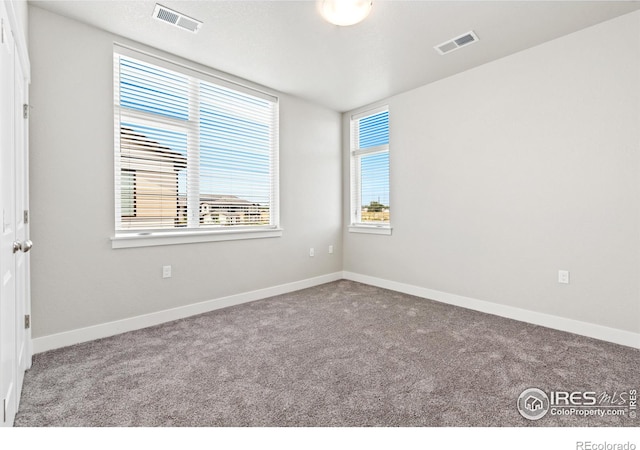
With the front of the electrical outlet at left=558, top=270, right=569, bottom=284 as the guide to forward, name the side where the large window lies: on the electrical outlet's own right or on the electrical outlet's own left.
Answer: on the electrical outlet's own right

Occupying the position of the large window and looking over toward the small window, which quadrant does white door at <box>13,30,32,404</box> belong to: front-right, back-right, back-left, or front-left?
back-right

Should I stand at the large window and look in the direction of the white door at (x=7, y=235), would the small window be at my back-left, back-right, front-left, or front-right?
back-left

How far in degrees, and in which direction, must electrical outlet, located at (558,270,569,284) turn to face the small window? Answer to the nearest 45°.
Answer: approximately 90° to its right

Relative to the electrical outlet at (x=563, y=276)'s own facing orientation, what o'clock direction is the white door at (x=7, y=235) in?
The white door is roughly at 1 o'clock from the electrical outlet.

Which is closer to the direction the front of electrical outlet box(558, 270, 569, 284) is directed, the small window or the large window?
the large window

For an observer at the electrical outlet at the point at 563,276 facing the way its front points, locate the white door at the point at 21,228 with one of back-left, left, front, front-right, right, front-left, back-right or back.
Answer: front-right
